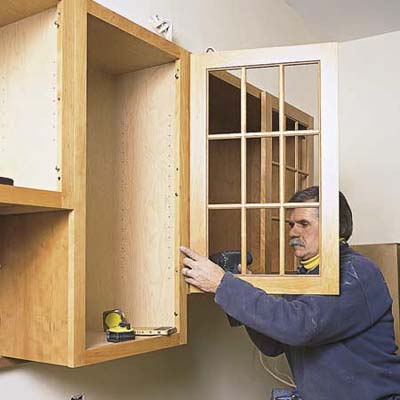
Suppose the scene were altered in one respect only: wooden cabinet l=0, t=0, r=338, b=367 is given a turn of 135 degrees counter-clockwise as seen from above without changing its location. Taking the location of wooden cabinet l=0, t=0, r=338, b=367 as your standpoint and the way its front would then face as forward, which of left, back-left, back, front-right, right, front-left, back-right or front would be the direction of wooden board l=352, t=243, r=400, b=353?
front-right

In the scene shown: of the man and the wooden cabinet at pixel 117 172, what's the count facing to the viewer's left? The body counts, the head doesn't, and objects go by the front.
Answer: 1

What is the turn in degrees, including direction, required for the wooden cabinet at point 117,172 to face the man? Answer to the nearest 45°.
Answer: approximately 45° to its left

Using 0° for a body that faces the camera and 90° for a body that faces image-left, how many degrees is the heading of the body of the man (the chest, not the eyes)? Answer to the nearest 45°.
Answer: approximately 90°

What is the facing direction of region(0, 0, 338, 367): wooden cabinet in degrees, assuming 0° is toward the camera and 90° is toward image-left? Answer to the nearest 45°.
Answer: approximately 315°
